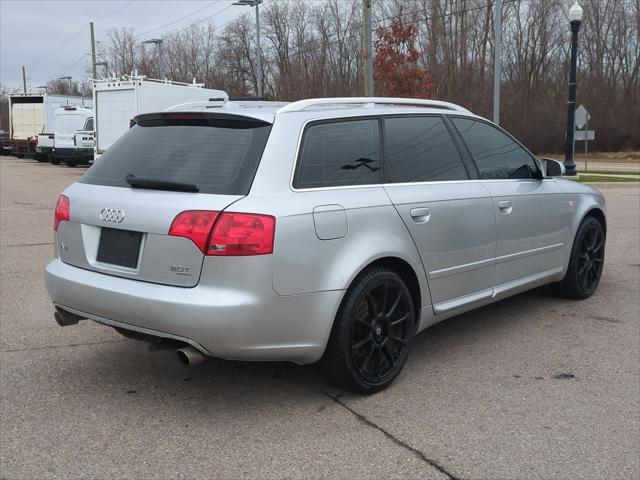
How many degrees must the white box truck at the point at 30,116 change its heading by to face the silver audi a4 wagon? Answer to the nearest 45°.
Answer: approximately 135° to its right

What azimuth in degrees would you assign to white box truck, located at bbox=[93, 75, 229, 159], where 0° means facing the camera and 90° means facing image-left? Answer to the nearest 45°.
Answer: approximately 225°

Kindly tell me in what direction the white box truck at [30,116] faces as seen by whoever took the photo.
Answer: facing away from the viewer and to the right of the viewer

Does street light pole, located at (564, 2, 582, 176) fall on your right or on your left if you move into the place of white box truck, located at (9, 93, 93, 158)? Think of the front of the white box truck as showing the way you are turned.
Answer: on your right

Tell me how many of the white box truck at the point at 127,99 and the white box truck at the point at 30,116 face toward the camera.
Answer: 0

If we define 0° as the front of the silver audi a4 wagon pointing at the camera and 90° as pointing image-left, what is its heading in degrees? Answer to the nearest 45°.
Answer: approximately 225°

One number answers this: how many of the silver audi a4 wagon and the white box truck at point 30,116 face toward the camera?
0
